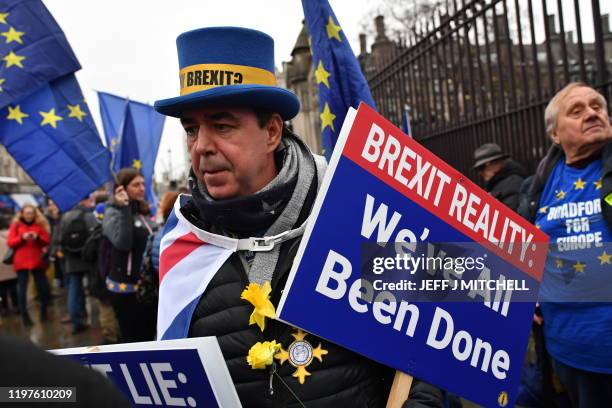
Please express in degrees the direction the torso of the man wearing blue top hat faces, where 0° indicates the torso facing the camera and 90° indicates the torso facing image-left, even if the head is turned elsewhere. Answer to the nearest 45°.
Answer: approximately 45°

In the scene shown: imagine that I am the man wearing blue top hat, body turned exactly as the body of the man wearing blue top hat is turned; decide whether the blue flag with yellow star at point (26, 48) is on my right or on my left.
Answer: on my right

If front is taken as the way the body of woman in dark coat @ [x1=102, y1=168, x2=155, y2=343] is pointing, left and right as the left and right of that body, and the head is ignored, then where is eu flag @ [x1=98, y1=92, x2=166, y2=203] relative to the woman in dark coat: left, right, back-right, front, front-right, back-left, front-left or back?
back-left

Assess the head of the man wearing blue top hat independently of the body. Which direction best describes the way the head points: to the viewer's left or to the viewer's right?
to the viewer's left

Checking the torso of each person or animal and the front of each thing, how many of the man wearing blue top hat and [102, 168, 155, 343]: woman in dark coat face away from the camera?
0

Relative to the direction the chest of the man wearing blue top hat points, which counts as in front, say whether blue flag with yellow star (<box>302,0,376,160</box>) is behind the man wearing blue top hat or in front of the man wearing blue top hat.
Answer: behind
